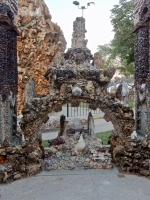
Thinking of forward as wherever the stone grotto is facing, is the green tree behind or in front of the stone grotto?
behind

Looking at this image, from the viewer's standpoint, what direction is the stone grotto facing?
toward the camera

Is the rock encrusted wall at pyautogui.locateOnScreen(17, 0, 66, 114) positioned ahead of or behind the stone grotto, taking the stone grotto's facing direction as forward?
behind

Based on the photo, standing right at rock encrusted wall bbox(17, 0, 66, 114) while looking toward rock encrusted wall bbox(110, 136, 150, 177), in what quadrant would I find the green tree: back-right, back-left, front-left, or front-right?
front-left
